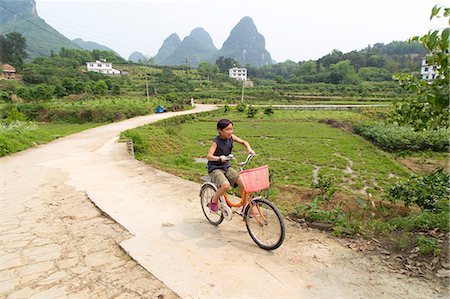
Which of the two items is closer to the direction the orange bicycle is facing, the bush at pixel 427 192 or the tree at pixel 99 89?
the bush

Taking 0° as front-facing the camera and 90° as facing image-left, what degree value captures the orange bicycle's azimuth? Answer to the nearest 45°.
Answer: approximately 315°

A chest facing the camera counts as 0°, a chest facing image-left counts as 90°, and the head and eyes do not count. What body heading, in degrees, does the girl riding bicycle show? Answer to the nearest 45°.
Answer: approximately 315°

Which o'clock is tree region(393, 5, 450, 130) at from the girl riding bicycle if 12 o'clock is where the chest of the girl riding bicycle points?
The tree is roughly at 11 o'clock from the girl riding bicycle.

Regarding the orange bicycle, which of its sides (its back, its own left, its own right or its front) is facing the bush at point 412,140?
left

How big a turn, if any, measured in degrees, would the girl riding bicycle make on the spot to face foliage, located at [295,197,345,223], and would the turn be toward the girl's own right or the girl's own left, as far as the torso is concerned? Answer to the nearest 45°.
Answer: approximately 45° to the girl's own left

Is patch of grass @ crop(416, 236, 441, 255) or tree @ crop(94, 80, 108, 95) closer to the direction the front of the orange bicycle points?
the patch of grass

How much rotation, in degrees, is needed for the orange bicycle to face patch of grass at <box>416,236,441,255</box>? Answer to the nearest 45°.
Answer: approximately 45° to its left

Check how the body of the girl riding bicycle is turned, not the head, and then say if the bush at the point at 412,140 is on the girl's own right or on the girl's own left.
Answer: on the girl's own left

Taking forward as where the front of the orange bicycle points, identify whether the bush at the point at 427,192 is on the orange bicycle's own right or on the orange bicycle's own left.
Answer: on the orange bicycle's own left
